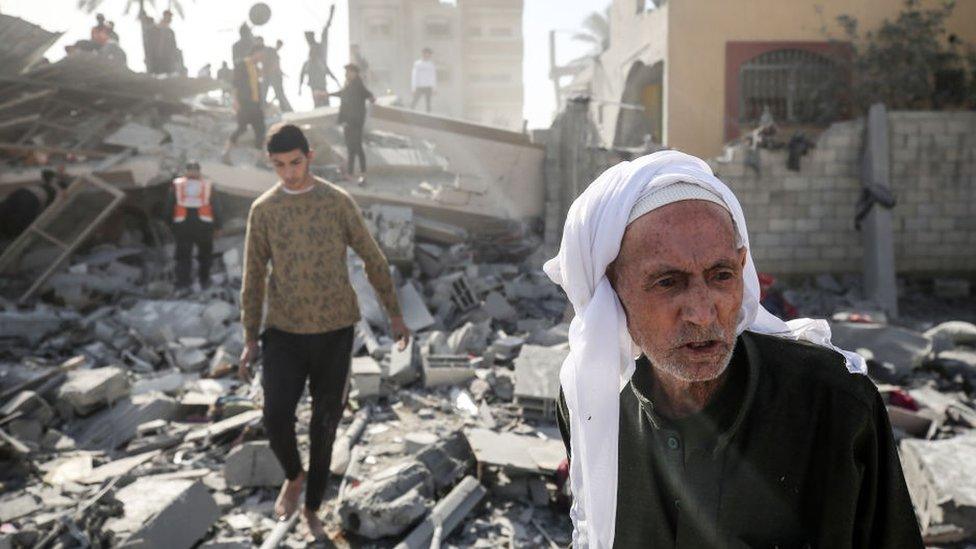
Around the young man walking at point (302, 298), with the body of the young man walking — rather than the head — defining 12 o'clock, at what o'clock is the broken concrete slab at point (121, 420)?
The broken concrete slab is roughly at 5 o'clock from the young man walking.

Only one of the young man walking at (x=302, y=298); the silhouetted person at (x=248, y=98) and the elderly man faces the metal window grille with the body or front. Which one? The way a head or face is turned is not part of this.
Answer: the silhouetted person

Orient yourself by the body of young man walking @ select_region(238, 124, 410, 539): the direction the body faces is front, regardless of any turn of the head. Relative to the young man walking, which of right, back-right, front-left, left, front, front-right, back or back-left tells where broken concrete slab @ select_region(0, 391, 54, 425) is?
back-right
